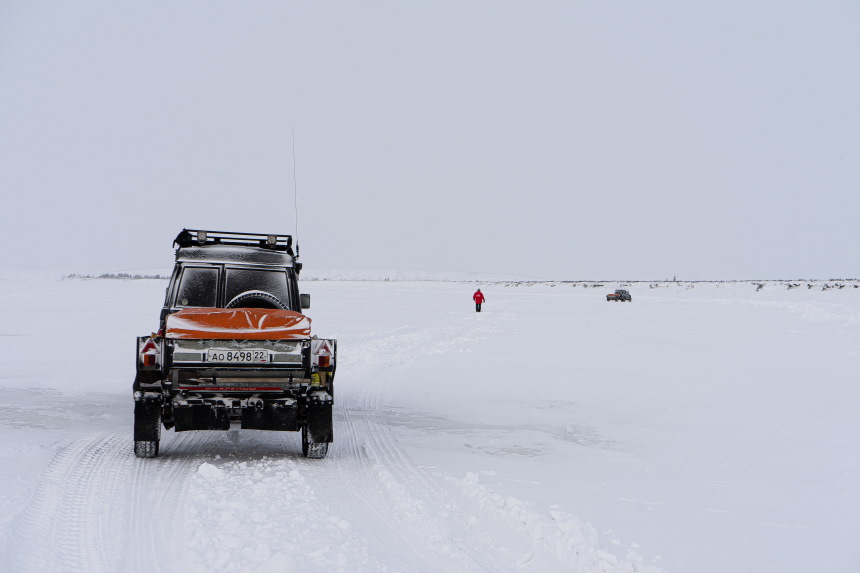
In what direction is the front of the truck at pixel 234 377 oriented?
away from the camera
